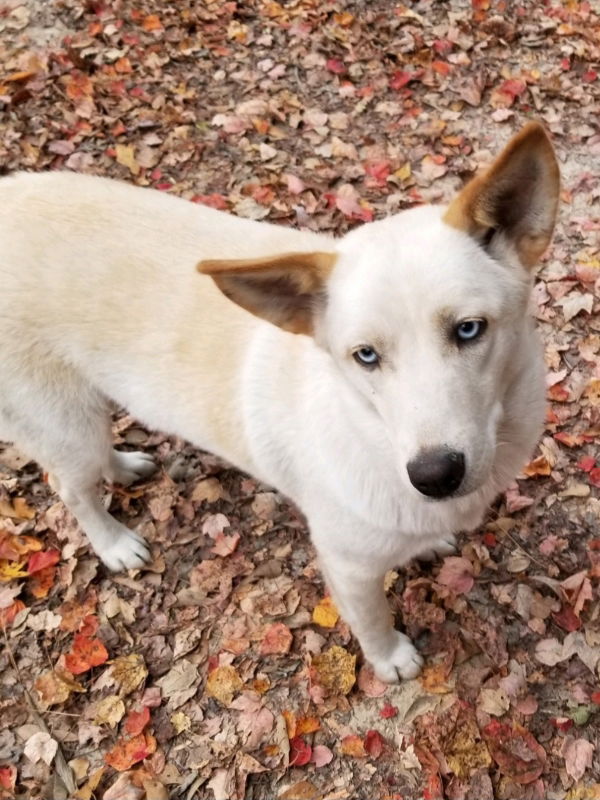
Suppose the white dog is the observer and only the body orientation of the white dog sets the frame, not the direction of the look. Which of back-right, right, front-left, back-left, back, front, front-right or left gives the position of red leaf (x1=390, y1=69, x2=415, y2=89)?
back-left

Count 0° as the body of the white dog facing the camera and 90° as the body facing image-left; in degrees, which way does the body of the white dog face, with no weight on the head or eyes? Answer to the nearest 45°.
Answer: approximately 315°

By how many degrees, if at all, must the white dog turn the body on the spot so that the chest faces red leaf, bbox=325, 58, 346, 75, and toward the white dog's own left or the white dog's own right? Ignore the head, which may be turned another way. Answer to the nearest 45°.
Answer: approximately 135° to the white dog's own left
